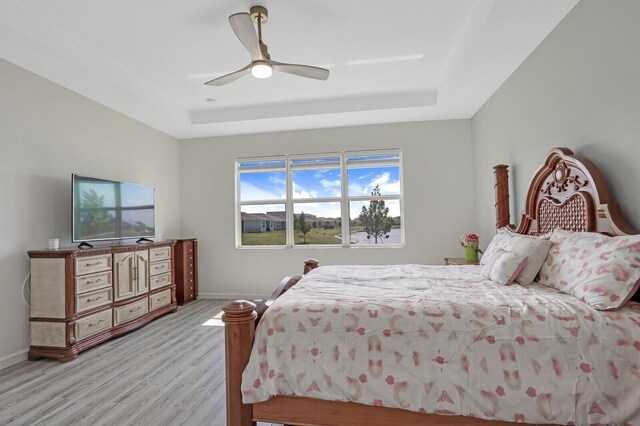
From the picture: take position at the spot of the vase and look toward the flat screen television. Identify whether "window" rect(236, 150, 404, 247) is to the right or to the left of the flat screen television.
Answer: right

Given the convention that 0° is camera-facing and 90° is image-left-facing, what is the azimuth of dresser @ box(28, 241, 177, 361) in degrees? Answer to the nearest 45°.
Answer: approximately 315°

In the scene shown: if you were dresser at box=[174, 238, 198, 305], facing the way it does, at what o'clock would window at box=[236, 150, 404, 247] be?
The window is roughly at 11 o'clock from the dresser.

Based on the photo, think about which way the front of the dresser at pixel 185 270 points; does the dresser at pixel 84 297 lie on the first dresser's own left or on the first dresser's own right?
on the first dresser's own right

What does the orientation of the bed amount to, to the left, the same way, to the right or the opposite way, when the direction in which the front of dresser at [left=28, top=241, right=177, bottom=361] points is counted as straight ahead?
the opposite way

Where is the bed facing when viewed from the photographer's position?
facing to the left of the viewer

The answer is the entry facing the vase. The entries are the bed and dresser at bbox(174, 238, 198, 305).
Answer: the dresser

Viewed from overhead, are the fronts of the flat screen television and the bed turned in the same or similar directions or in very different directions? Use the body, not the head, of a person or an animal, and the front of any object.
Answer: very different directions

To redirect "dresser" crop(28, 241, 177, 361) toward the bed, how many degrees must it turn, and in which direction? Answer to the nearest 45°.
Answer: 0° — it already faces it

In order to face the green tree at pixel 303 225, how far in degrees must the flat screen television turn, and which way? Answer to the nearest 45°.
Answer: approximately 45° to its left
